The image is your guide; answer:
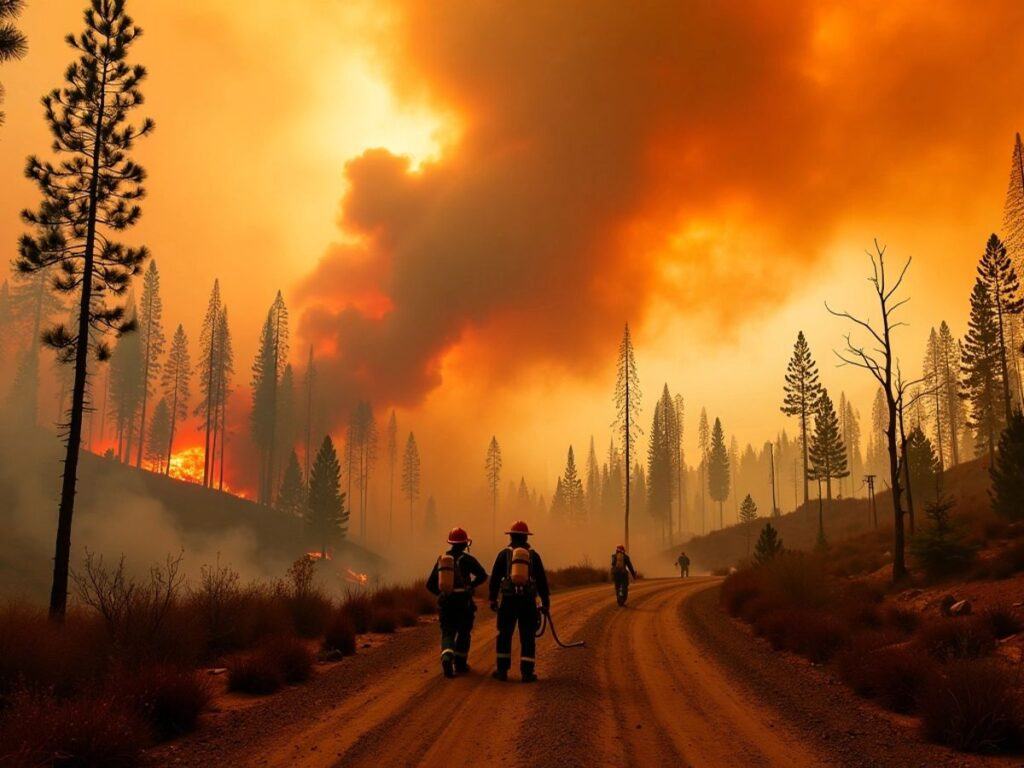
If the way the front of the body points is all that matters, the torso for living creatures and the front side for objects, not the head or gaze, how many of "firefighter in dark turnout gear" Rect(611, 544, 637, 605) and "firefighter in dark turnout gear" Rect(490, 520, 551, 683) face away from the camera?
2

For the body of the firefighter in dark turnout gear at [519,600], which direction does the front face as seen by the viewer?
away from the camera

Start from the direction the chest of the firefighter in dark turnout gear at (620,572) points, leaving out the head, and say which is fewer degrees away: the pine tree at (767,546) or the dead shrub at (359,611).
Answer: the pine tree

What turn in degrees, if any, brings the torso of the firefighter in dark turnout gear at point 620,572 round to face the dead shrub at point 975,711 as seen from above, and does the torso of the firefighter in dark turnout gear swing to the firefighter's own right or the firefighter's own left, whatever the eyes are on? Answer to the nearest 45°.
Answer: approximately 180°

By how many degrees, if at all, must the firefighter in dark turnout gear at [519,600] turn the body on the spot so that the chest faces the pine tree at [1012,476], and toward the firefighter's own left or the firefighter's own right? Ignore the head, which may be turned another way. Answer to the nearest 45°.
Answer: approximately 45° to the firefighter's own right

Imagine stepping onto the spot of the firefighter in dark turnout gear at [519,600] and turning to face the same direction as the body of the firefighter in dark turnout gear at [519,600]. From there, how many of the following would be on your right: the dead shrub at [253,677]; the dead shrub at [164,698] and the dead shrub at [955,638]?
1

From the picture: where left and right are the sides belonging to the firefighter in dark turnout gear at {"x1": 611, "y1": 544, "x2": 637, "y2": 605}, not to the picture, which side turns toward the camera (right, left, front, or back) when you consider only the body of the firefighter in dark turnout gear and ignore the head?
back

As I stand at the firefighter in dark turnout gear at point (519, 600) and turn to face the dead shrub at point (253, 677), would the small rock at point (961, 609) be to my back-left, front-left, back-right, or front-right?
back-right

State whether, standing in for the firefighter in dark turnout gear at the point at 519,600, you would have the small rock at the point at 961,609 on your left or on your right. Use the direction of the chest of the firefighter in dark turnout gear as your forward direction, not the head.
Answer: on your right

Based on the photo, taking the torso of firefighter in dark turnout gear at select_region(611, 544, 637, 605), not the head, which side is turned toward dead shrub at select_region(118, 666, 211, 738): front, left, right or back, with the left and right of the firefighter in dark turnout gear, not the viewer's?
back

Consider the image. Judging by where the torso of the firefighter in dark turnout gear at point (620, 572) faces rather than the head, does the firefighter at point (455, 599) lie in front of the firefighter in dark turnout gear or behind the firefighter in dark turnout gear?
behind

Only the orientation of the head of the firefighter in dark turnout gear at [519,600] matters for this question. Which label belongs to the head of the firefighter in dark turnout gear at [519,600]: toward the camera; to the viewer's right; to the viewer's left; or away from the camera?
away from the camera

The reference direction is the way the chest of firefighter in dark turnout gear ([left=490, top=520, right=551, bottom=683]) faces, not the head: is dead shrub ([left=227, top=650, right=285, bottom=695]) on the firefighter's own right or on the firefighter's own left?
on the firefighter's own left
